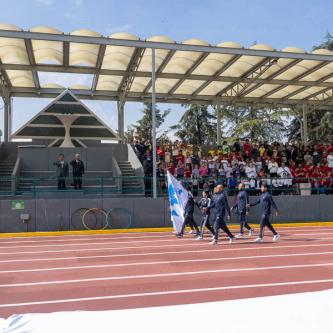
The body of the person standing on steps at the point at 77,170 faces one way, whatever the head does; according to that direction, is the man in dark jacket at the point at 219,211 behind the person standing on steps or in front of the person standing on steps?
in front

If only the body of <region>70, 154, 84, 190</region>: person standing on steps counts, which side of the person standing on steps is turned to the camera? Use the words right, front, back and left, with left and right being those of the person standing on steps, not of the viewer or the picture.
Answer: front

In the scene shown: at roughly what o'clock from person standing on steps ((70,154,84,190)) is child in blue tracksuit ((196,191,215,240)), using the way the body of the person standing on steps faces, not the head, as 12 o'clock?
The child in blue tracksuit is roughly at 11 o'clock from the person standing on steps.

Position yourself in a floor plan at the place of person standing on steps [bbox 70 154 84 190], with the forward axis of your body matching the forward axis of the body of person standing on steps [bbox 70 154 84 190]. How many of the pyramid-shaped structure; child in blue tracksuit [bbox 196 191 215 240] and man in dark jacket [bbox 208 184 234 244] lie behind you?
1

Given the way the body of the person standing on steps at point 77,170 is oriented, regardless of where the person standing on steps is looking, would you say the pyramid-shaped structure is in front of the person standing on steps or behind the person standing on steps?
behind

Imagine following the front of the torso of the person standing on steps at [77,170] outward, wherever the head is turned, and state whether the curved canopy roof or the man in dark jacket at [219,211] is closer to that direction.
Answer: the man in dark jacket
